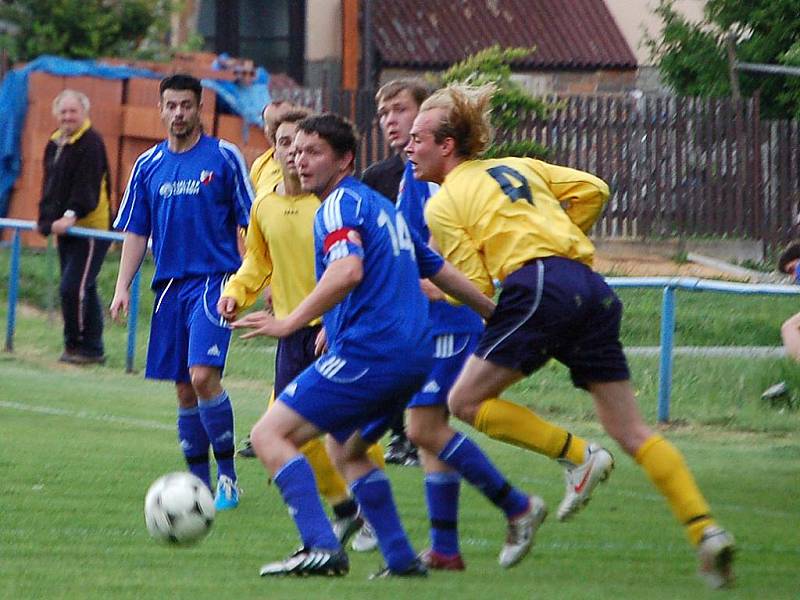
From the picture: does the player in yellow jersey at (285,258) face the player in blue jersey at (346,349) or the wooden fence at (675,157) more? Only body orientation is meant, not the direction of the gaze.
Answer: the player in blue jersey

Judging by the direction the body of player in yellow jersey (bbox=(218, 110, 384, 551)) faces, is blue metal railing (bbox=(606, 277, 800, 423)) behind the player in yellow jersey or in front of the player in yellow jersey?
behind

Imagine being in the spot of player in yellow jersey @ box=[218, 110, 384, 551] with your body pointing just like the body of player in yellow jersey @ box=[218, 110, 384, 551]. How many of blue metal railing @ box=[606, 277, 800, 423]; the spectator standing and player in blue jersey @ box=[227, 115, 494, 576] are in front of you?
1

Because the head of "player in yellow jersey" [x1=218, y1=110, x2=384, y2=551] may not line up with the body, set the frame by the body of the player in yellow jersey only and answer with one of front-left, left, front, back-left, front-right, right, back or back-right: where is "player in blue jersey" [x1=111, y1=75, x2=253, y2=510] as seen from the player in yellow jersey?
back-right

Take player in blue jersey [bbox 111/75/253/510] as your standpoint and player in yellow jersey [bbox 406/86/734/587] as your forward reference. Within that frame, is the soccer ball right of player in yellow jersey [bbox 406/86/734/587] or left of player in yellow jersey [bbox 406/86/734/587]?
right

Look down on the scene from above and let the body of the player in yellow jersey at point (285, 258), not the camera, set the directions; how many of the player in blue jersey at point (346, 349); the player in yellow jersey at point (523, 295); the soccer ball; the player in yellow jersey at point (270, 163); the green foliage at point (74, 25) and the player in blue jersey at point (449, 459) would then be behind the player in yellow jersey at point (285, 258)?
2

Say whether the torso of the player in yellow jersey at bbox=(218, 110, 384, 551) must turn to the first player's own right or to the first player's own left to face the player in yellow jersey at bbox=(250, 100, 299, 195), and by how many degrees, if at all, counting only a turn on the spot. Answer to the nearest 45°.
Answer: approximately 180°

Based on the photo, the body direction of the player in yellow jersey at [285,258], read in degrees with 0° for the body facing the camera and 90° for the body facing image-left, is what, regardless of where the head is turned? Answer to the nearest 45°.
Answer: approximately 0°

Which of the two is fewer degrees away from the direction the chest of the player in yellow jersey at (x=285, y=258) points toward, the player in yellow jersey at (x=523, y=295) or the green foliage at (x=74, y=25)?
the player in yellow jersey

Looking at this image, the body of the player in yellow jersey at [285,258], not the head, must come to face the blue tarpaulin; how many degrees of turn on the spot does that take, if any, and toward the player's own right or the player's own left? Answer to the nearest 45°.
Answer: approximately 180°

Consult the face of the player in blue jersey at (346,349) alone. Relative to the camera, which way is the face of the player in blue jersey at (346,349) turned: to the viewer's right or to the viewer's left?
to the viewer's left
